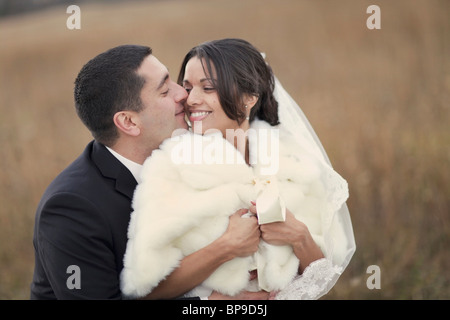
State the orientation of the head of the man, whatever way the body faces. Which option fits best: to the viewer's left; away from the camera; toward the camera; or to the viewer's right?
to the viewer's right

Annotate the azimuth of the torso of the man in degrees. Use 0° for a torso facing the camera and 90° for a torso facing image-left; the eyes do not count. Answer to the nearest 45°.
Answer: approximately 270°

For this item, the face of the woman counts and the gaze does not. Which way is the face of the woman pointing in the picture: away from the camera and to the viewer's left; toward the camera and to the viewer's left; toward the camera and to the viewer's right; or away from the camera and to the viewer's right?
toward the camera and to the viewer's left
